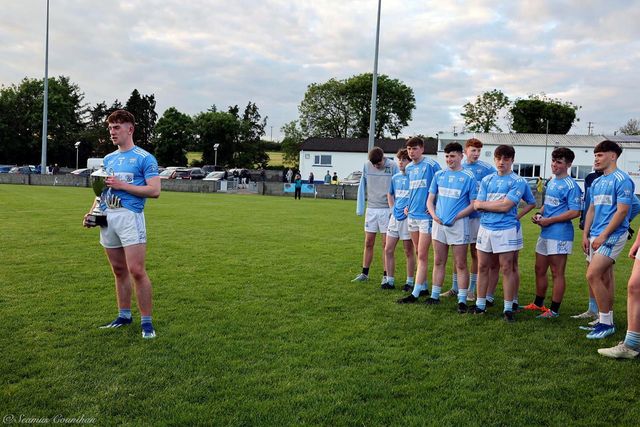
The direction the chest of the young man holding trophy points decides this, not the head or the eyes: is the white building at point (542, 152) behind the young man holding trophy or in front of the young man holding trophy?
behind

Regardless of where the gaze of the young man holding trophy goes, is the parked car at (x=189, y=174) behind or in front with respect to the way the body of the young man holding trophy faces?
behind
